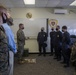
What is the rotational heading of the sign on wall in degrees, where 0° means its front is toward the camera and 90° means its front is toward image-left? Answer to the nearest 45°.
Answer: approximately 0°

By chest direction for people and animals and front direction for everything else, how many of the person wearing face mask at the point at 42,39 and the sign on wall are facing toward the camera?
2
